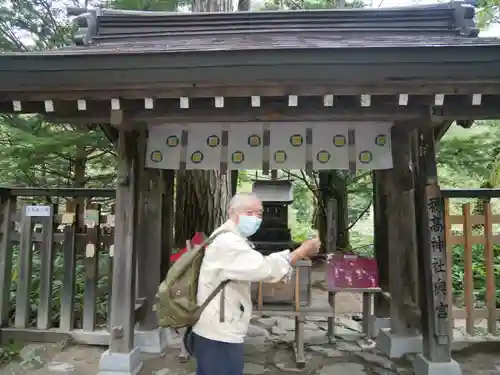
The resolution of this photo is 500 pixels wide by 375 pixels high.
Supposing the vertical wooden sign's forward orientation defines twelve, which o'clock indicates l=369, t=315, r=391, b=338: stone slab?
The stone slab is roughly at 5 o'clock from the vertical wooden sign.

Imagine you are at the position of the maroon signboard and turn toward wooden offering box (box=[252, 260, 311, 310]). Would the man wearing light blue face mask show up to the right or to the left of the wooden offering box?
left

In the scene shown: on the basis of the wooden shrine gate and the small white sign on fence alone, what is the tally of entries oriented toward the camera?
2

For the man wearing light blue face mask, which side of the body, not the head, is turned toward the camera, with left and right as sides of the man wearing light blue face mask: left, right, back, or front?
right

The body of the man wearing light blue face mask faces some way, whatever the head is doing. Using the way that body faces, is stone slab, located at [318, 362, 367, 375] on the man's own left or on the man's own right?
on the man's own left

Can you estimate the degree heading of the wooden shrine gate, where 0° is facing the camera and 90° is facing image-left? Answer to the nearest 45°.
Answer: approximately 0°

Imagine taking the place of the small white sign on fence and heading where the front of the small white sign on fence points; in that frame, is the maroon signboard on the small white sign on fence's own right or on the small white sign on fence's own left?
on the small white sign on fence's own left

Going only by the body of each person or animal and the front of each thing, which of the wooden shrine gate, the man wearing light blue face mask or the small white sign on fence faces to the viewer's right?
the man wearing light blue face mask

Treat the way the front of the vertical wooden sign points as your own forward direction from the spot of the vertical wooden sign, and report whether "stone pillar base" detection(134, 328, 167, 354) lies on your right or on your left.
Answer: on your right
